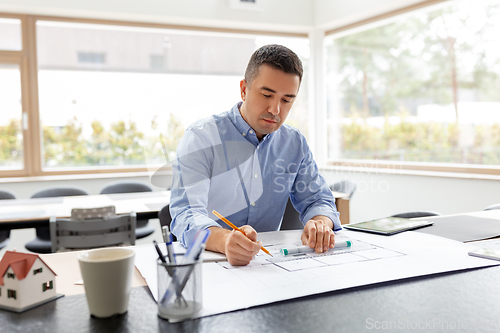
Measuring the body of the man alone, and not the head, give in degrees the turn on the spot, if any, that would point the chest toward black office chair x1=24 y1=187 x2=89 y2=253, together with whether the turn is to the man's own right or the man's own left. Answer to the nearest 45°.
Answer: approximately 180°

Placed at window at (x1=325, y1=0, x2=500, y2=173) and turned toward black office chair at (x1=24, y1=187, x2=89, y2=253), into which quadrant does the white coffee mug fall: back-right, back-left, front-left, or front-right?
front-left

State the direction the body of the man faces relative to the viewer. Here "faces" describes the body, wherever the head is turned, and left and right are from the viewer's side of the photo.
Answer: facing the viewer and to the right of the viewer

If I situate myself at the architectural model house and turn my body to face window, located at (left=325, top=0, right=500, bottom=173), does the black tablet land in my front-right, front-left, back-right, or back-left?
front-right

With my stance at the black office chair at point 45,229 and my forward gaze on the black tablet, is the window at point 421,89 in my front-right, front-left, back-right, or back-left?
front-left

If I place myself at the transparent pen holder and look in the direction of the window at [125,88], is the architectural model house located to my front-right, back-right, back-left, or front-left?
front-left

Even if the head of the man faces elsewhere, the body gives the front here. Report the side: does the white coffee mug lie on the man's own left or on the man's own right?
on the man's own right

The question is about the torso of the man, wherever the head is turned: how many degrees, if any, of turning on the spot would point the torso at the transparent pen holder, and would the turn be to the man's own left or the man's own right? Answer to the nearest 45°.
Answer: approximately 45° to the man's own right

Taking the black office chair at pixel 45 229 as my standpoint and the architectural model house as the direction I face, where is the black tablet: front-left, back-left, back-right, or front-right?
front-left

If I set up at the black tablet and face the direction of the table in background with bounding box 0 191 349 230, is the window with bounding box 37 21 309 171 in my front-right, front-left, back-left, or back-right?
front-right

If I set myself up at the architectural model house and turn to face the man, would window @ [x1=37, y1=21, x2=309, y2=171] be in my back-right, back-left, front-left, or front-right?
front-left

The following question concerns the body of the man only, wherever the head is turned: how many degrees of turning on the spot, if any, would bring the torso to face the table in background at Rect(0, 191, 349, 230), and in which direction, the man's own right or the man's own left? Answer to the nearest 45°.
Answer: approximately 180°

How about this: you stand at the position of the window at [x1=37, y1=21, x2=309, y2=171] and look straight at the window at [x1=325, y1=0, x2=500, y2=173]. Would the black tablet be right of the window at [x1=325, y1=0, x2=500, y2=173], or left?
right

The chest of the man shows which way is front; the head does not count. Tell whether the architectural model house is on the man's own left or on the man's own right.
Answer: on the man's own right

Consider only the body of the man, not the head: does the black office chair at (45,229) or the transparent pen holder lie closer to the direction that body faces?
the transparent pen holder
